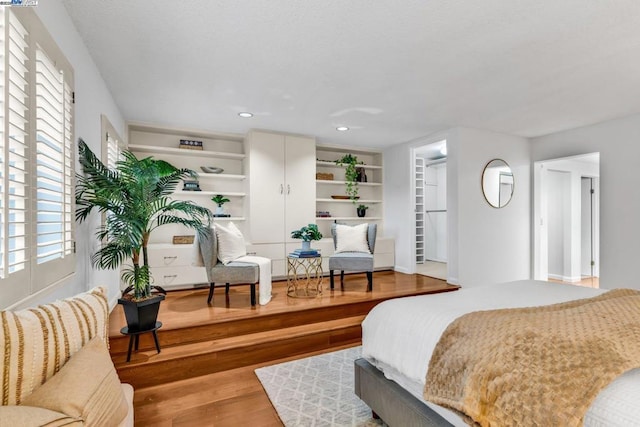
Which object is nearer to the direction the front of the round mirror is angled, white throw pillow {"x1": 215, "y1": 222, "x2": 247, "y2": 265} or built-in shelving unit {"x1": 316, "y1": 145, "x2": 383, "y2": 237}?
the white throw pillow

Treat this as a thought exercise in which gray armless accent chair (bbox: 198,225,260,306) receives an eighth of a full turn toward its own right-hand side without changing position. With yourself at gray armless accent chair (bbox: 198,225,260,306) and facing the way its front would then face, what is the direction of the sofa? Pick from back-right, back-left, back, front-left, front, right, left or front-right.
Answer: front-right

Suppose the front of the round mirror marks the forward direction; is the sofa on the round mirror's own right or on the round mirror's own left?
on the round mirror's own right

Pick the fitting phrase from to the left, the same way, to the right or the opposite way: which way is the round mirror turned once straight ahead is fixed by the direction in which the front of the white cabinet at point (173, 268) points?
the same way

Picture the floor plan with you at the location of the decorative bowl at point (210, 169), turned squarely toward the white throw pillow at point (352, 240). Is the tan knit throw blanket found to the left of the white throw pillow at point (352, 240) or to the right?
right

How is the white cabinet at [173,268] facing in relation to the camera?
toward the camera

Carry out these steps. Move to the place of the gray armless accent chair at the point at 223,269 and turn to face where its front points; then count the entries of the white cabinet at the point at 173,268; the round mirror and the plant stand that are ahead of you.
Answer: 1

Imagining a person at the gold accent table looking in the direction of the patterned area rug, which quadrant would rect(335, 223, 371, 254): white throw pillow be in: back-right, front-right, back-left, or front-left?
back-left

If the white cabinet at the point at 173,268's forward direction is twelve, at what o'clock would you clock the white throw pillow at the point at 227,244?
The white throw pillow is roughly at 11 o'clock from the white cabinet.

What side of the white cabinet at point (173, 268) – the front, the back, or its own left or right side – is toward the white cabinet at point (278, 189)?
left

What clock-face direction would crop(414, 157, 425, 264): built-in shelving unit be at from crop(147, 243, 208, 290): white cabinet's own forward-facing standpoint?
The built-in shelving unit is roughly at 9 o'clock from the white cabinet.
